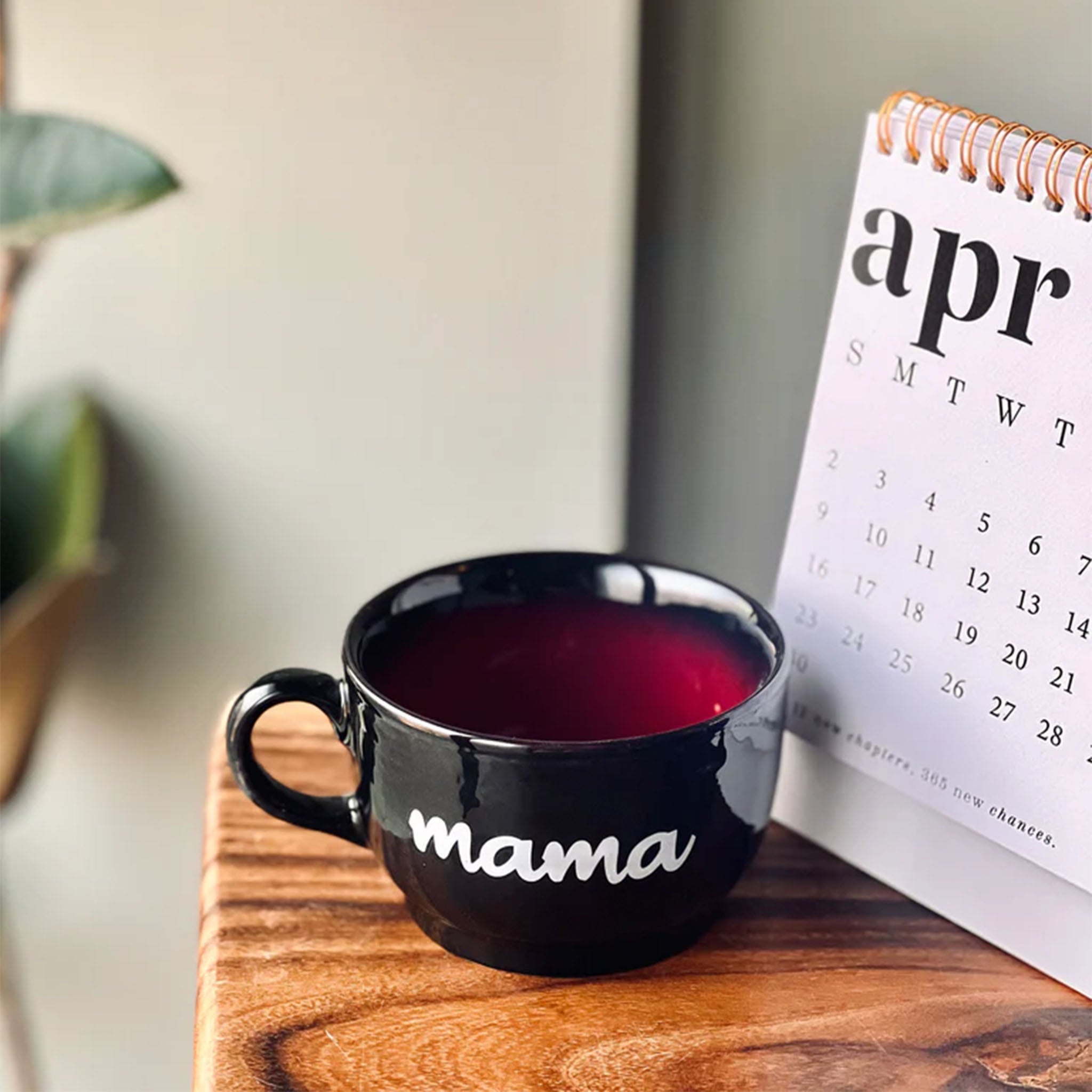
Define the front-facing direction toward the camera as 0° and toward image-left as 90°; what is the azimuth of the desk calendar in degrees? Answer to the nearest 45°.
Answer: approximately 45°
